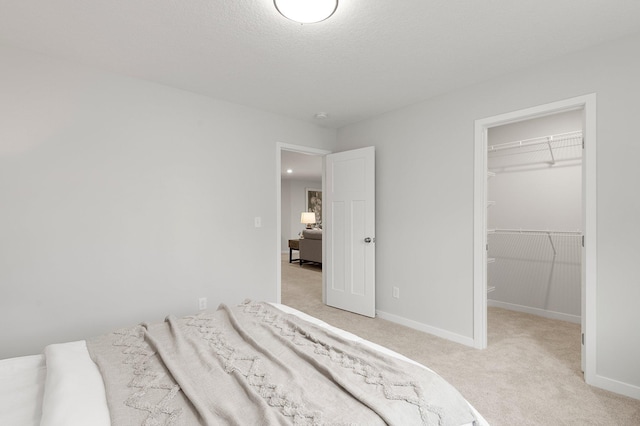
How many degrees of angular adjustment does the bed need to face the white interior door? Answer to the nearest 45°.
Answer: approximately 45° to its left

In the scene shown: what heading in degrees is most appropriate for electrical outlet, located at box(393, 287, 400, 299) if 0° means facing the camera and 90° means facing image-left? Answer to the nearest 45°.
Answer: approximately 45°

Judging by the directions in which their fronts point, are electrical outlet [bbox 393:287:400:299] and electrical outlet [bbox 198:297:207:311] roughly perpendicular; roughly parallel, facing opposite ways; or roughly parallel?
roughly perpendicular

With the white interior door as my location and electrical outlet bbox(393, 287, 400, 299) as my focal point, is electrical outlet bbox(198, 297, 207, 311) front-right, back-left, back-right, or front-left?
back-right

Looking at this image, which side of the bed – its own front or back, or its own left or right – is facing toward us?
right

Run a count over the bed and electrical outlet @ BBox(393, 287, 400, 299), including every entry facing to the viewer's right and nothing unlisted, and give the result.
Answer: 1

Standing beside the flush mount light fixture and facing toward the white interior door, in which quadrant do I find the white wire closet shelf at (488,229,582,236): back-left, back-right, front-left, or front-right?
front-right

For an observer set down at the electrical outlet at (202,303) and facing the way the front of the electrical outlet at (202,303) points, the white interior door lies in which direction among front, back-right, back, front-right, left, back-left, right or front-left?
left

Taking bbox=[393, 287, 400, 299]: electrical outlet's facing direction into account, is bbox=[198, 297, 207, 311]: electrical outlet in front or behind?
in front

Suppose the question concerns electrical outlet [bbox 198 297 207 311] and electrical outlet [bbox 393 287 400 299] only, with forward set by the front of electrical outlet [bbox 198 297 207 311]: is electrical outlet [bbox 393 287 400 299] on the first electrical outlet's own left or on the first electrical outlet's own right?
on the first electrical outlet's own left

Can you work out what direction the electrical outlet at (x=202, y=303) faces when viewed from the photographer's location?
facing the viewer
